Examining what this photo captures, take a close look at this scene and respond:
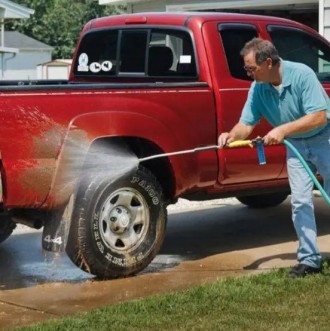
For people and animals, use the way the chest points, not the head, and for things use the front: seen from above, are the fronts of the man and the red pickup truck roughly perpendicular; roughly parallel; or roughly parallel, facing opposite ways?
roughly parallel, facing opposite ways

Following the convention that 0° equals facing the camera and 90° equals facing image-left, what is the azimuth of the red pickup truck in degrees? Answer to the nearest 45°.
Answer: approximately 225°

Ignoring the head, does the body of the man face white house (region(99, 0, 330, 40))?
no

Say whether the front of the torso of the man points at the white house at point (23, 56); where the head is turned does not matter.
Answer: no

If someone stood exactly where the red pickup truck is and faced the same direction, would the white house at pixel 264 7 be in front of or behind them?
in front
